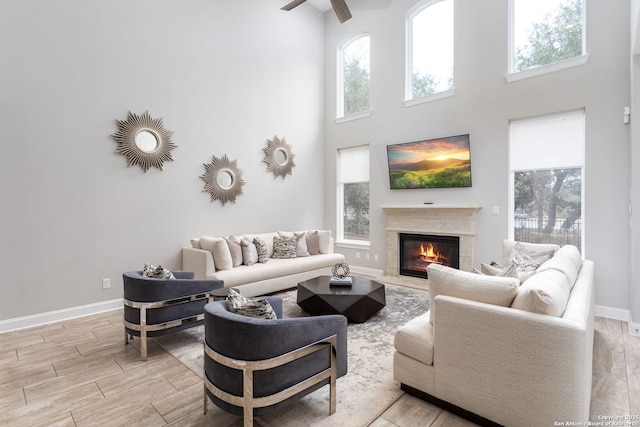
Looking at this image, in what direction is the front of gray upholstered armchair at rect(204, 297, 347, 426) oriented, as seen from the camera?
facing away from the viewer and to the right of the viewer

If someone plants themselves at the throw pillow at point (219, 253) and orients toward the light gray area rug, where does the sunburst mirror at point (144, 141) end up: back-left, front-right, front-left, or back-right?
back-right

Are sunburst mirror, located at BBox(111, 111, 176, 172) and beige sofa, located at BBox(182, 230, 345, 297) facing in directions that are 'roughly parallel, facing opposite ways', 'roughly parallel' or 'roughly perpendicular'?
roughly parallel

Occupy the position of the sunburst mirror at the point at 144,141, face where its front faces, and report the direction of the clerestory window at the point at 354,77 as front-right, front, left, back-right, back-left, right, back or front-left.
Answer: front-left

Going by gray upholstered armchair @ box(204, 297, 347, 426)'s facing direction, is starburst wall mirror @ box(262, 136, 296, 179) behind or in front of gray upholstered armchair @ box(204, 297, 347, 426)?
in front

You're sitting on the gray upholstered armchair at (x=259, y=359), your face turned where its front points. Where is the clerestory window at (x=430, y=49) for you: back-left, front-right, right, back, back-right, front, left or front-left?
front

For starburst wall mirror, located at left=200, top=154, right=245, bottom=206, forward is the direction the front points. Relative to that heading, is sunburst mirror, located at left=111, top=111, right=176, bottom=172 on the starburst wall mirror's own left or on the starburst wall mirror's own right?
on the starburst wall mirror's own right

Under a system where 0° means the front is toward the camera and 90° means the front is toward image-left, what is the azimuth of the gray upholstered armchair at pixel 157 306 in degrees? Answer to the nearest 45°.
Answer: approximately 225°

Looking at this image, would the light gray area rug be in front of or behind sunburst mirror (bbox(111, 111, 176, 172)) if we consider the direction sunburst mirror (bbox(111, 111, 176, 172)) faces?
in front

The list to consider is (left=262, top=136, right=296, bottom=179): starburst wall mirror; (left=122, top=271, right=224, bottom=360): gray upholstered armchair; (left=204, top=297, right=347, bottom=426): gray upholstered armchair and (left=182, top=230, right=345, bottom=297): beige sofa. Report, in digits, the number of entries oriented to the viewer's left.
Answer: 0

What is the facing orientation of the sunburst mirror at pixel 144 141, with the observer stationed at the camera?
facing the viewer and to the right of the viewer

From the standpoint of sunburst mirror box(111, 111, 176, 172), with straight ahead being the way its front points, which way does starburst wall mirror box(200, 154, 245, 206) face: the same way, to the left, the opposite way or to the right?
the same way

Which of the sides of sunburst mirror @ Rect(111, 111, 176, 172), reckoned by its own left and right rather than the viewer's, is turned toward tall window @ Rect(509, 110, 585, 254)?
front

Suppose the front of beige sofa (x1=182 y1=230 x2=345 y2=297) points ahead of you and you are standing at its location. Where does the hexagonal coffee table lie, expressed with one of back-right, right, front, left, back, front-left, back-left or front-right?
front

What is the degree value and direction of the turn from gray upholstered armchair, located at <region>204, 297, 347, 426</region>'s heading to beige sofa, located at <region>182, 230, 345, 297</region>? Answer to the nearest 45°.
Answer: approximately 45° to its left
